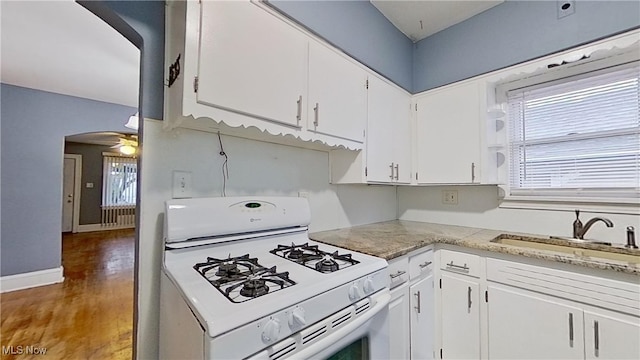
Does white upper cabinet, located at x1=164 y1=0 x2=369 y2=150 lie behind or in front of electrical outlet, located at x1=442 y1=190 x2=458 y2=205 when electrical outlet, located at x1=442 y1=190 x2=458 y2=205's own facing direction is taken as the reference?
in front

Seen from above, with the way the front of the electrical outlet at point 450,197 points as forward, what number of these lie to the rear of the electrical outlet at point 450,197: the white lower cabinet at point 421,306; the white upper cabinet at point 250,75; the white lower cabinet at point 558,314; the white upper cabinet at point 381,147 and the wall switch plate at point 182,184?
0

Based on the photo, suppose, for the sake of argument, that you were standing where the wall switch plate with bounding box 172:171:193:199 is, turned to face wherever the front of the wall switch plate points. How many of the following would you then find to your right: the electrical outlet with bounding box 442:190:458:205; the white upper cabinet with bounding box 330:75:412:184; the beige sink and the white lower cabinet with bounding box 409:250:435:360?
0

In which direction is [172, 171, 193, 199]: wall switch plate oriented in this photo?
toward the camera

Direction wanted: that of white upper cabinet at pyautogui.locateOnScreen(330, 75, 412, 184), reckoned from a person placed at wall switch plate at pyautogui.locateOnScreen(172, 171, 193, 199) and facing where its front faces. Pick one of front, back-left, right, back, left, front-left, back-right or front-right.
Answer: left

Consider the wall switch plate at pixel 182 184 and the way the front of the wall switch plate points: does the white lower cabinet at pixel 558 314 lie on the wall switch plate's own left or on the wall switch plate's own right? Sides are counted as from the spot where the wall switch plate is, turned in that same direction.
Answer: on the wall switch plate's own left

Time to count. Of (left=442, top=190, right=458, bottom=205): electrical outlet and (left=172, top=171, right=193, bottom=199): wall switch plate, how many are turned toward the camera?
2

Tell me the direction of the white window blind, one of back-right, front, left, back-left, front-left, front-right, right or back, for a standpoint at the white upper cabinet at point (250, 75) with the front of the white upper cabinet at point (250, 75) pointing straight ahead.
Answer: front-left

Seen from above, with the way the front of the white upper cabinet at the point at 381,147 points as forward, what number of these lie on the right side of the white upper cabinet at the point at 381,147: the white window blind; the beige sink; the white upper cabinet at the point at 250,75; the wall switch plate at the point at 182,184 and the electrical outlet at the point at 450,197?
2

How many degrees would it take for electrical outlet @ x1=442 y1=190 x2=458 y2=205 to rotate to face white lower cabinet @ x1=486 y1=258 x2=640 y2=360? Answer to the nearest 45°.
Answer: approximately 45° to its left

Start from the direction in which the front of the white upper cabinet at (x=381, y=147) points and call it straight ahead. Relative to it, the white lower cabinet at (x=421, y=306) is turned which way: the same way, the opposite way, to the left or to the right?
the same way

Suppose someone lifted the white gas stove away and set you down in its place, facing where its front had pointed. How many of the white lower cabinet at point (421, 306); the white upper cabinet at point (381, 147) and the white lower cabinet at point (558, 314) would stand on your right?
0

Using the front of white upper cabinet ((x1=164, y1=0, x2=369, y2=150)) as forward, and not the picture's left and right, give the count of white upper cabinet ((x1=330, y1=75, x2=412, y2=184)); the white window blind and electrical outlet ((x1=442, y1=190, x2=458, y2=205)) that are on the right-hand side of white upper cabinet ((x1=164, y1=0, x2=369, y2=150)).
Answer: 0

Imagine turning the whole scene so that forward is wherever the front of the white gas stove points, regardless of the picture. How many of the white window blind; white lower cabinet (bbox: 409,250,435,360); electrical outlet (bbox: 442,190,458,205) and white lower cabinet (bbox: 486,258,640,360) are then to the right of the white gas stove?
0

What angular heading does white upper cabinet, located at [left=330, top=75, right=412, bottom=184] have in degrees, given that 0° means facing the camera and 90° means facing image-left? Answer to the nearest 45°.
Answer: approximately 315°

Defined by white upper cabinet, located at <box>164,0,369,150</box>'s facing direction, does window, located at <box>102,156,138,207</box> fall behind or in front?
behind

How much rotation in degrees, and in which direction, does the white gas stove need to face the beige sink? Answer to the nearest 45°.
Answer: approximately 45° to its left

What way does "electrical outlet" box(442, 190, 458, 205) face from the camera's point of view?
toward the camera
